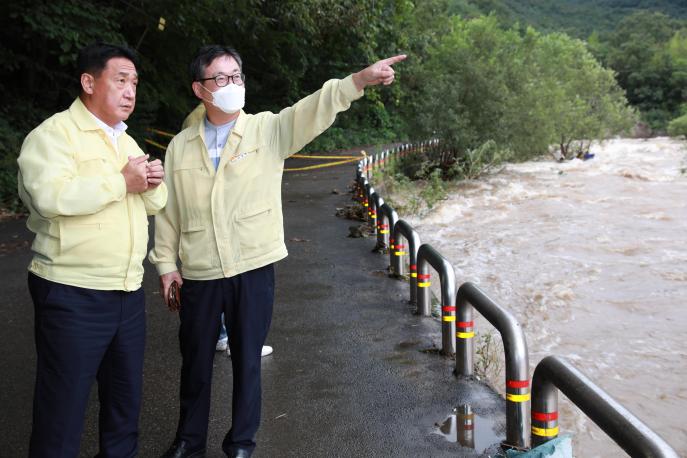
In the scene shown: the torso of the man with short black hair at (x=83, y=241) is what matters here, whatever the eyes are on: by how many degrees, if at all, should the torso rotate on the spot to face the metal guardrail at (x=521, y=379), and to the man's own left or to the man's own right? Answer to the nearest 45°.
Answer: approximately 45° to the man's own left

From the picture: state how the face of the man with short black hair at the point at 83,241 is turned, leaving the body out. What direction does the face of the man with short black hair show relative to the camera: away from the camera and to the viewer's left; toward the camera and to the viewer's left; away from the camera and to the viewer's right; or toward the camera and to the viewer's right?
toward the camera and to the viewer's right

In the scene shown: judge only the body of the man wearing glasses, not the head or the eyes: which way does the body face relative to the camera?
toward the camera

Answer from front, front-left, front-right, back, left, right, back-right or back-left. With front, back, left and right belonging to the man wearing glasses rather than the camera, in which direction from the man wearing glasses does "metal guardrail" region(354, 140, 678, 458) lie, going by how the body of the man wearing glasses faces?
left

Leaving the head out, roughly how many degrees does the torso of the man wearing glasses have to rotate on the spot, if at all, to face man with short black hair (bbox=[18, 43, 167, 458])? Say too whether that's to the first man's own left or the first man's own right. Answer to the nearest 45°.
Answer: approximately 45° to the first man's own right

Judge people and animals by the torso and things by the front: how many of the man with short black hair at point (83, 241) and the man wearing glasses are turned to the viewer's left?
0

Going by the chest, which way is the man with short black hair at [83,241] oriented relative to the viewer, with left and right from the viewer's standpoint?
facing the viewer and to the right of the viewer

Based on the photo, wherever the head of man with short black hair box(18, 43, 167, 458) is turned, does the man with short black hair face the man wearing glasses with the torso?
no
